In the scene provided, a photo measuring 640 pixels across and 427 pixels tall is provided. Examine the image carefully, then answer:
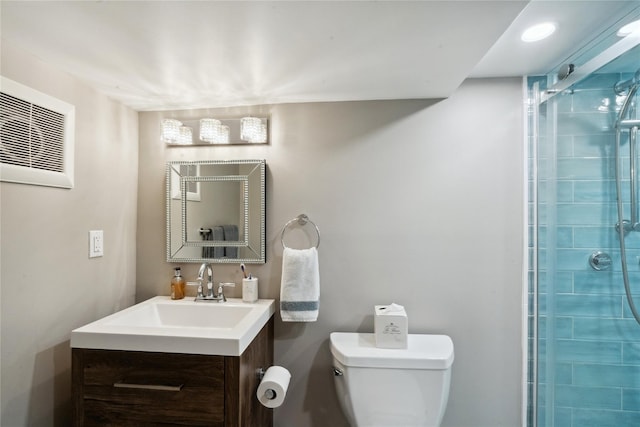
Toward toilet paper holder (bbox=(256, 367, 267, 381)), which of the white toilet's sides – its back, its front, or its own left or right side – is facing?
right

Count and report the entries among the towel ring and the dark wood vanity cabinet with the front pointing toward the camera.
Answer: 2

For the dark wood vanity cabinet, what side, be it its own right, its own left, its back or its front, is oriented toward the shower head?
left

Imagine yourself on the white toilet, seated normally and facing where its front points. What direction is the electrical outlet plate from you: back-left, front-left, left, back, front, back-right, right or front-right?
right

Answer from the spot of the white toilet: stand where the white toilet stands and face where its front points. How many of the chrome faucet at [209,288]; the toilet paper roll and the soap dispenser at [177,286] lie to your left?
0

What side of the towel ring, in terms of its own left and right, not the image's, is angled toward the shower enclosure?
left

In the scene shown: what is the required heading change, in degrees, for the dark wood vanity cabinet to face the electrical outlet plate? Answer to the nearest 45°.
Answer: approximately 135° to its right

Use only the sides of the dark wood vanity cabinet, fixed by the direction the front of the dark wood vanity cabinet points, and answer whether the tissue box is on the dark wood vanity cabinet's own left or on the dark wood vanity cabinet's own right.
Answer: on the dark wood vanity cabinet's own left

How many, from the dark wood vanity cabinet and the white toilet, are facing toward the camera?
2

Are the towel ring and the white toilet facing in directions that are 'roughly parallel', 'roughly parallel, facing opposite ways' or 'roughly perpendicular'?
roughly parallel

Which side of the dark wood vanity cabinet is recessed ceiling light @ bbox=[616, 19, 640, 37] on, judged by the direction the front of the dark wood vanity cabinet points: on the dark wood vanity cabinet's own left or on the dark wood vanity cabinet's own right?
on the dark wood vanity cabinet's own left

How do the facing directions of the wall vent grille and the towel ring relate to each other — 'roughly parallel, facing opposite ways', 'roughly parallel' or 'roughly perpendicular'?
roughly perpendicular

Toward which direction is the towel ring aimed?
toward the camera

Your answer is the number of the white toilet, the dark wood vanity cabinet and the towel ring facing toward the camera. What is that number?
3

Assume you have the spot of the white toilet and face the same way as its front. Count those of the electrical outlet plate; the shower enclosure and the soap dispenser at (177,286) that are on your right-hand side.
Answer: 2
